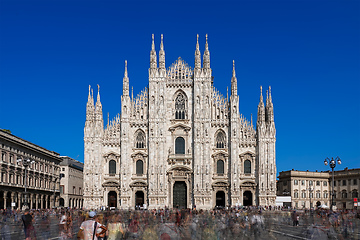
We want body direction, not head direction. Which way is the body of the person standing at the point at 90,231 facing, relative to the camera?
away from the camera
